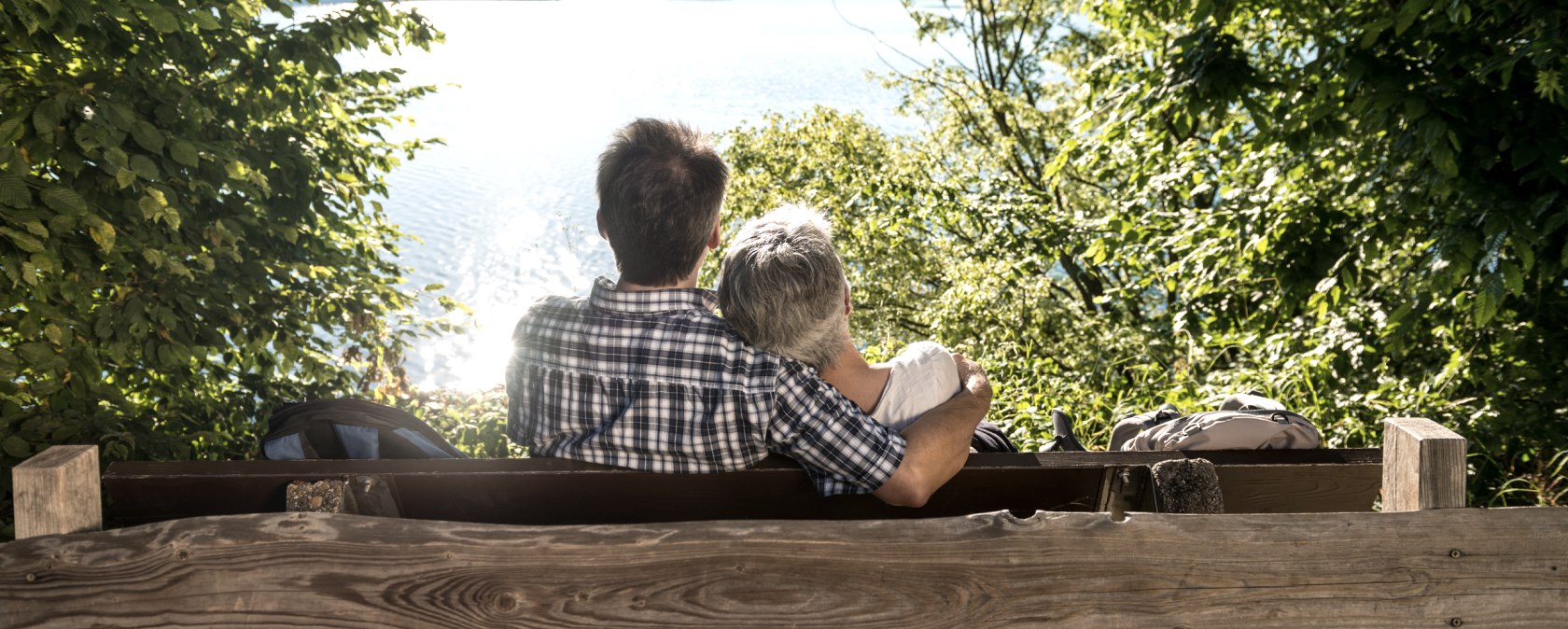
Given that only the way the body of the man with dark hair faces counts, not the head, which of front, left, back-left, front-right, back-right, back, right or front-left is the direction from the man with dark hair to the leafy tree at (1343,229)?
front-right

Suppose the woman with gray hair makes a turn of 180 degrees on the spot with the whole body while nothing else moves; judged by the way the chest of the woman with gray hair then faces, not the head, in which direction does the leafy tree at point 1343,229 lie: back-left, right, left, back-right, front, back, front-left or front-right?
back-left

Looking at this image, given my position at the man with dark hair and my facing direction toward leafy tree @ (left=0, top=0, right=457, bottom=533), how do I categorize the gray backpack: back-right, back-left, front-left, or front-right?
back-right

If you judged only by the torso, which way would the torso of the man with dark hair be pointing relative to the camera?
away from the camera

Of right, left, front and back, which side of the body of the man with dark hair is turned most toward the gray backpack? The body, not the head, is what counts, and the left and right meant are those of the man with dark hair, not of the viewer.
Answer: right

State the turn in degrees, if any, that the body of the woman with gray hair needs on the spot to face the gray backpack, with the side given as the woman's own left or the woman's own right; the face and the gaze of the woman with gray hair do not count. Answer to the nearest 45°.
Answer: approximately 90° to the woman's own right

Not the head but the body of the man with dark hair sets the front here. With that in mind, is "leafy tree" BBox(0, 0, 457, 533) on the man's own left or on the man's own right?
on the man's own left

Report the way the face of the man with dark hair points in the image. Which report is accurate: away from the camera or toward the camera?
away from the camera

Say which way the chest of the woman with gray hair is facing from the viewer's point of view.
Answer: away from the camera
